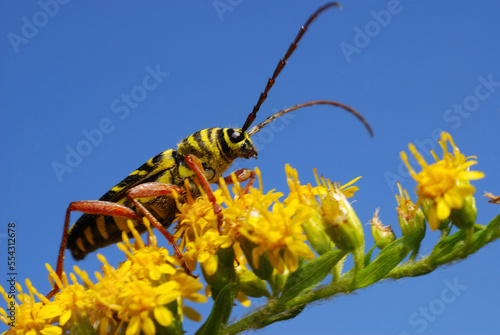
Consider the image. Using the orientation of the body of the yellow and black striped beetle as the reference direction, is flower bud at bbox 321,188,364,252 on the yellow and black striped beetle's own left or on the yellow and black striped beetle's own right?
on the yellow and black striped beetle's own right

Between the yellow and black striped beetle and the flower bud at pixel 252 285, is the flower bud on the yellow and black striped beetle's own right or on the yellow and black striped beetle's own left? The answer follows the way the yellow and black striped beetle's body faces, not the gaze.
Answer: on the yellow and black striped beetle's own right

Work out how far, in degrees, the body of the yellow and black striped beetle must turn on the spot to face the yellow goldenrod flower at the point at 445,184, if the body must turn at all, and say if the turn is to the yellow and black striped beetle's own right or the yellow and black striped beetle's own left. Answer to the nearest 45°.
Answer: approximately 45° to the yellow and black striped beetle's own right

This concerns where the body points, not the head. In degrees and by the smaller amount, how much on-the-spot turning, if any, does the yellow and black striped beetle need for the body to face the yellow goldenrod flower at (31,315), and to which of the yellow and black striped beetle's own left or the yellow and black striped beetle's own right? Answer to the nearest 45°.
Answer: approximately 135° to the yellow and black striped beetle's own right

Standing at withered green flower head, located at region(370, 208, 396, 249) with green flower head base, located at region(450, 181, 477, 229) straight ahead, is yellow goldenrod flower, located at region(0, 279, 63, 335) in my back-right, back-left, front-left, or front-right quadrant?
back-right

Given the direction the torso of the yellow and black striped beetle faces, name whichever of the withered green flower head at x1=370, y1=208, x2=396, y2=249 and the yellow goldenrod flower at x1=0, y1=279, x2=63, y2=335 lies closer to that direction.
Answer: the withered green flower head

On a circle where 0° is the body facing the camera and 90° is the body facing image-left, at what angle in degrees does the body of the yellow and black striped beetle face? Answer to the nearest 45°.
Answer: approximately 270°
